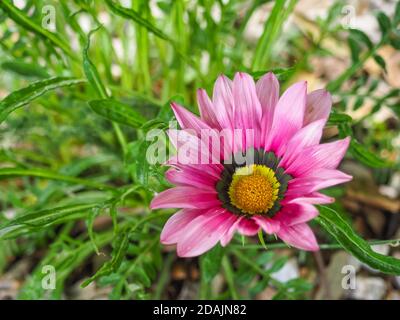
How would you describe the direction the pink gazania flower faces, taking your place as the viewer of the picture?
facing the viewer
